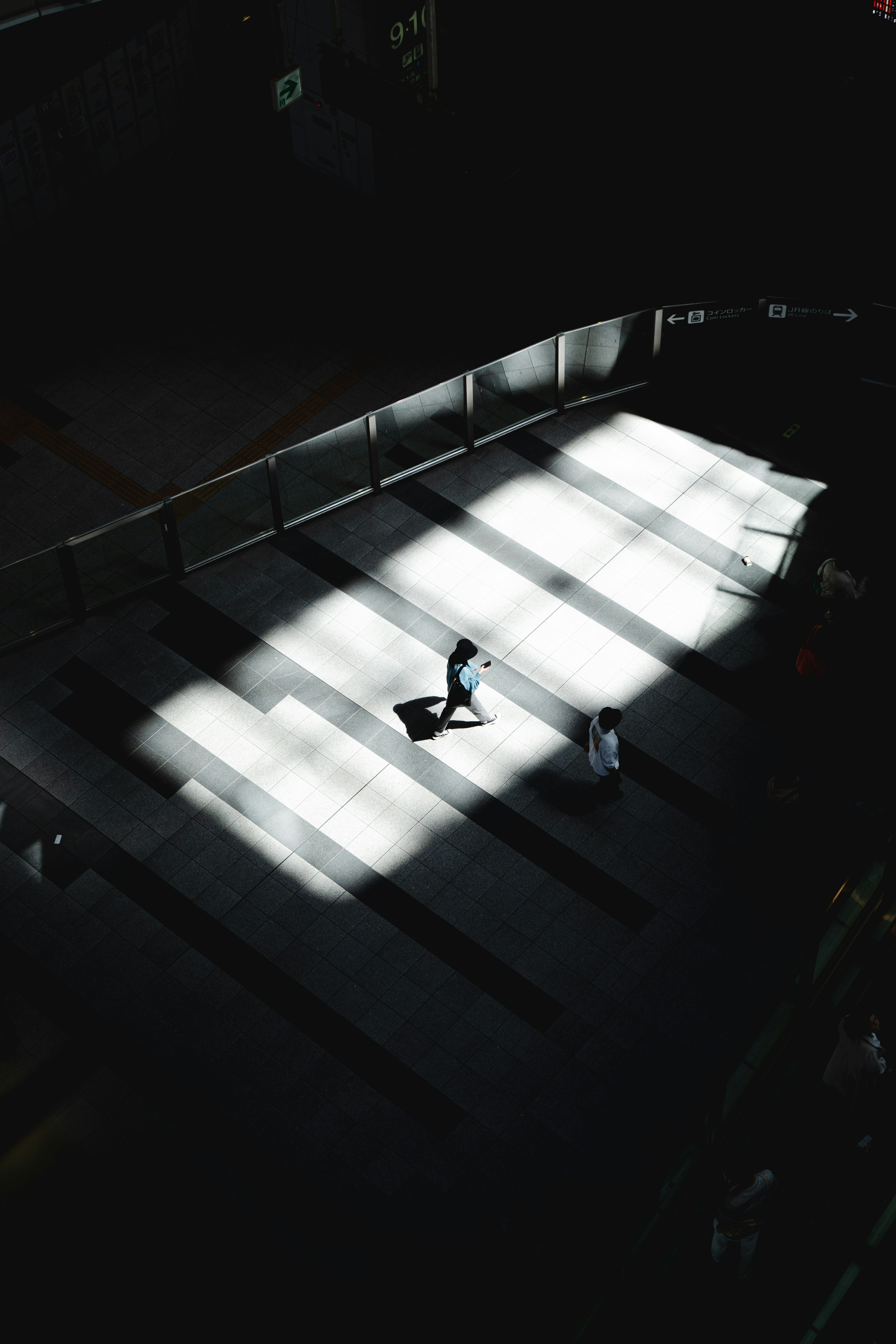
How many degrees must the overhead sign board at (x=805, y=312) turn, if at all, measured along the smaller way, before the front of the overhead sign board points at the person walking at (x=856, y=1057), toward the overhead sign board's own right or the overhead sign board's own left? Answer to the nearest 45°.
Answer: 0° — it already faces them

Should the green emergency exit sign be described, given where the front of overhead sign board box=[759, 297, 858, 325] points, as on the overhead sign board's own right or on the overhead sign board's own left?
on the overhead sign board's own right

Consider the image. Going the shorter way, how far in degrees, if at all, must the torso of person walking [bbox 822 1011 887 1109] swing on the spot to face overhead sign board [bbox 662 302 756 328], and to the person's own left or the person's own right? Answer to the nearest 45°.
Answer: approximately 135° to the person's own left

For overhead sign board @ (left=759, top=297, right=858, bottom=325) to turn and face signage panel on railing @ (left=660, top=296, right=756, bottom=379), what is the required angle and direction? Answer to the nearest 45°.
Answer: approximately 90° to its right

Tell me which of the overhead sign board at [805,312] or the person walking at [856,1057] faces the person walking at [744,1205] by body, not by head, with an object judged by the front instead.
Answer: the overhead sign board
